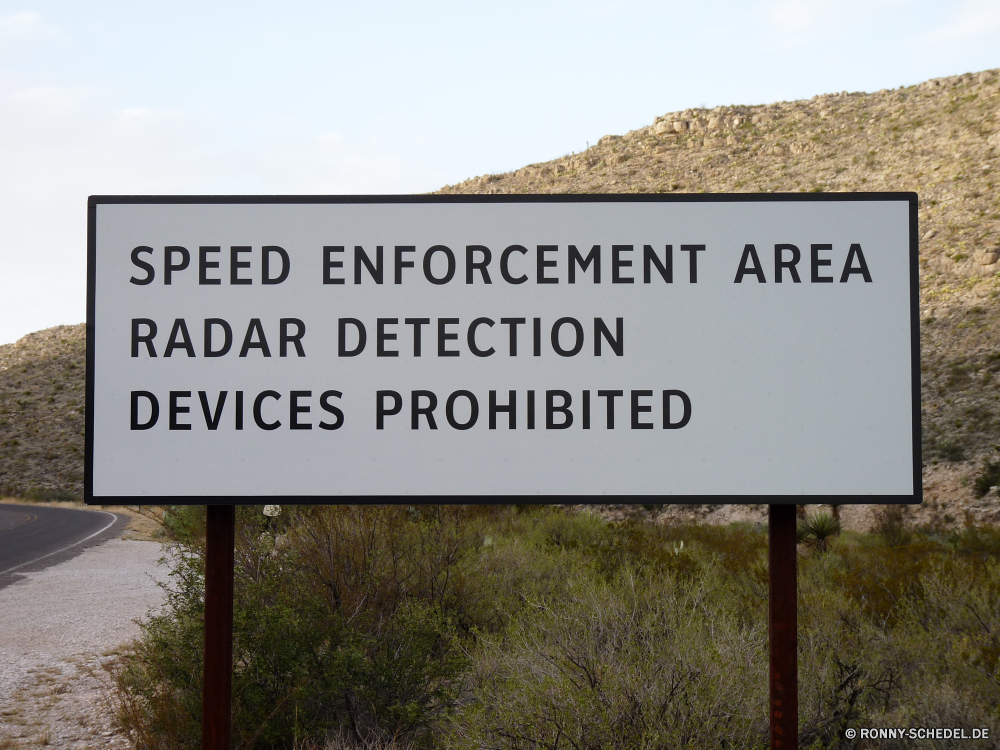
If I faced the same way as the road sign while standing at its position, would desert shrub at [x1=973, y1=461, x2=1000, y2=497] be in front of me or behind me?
behind

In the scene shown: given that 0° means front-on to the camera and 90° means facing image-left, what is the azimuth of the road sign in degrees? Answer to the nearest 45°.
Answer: approximately 0°

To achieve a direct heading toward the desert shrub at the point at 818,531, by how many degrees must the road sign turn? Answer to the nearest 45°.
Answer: approximately 135° to its left
